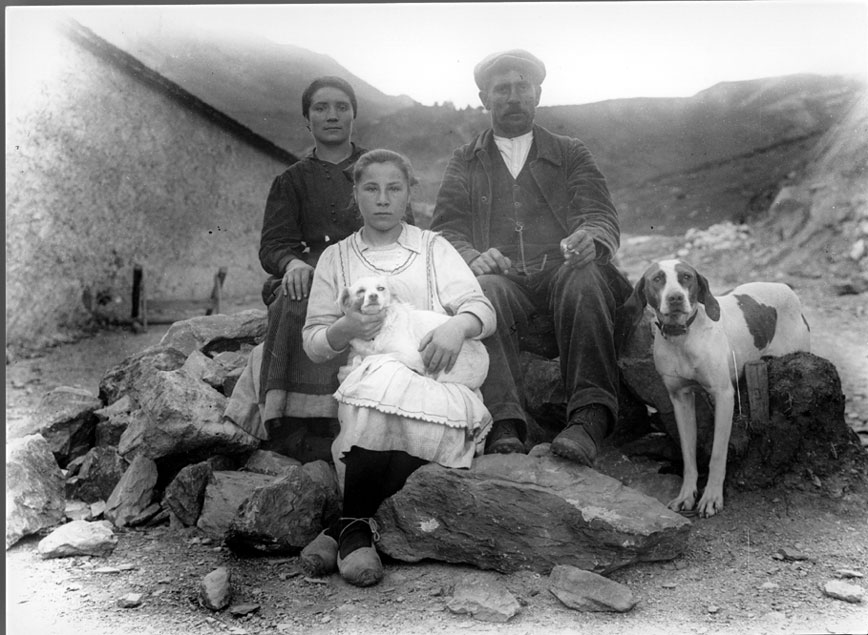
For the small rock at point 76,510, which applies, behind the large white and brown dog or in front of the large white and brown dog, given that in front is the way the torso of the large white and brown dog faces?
in front

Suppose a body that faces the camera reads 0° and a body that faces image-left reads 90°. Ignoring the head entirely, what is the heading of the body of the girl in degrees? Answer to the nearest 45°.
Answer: approximately 0°

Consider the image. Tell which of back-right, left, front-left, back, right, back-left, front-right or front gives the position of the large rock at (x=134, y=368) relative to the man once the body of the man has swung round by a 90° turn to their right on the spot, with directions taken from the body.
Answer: front

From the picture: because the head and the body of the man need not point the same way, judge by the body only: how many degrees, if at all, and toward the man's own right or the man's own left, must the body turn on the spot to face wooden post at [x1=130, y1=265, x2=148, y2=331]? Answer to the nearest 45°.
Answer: approximately 90° to the man's own right

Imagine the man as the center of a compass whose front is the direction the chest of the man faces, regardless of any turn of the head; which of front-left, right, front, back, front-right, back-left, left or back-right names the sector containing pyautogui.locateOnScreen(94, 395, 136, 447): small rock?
right

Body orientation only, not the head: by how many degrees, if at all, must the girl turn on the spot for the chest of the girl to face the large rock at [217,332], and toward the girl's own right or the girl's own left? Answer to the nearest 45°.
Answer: approximately 135° to the girl's own right

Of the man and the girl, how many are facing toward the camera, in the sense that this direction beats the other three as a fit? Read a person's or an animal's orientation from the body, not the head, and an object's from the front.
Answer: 2

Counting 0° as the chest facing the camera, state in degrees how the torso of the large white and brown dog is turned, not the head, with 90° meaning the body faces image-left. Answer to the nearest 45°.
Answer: approximately 45°

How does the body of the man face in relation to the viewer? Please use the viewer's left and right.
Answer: facing the viewer

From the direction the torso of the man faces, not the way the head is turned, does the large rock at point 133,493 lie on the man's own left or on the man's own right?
on the man's own right
